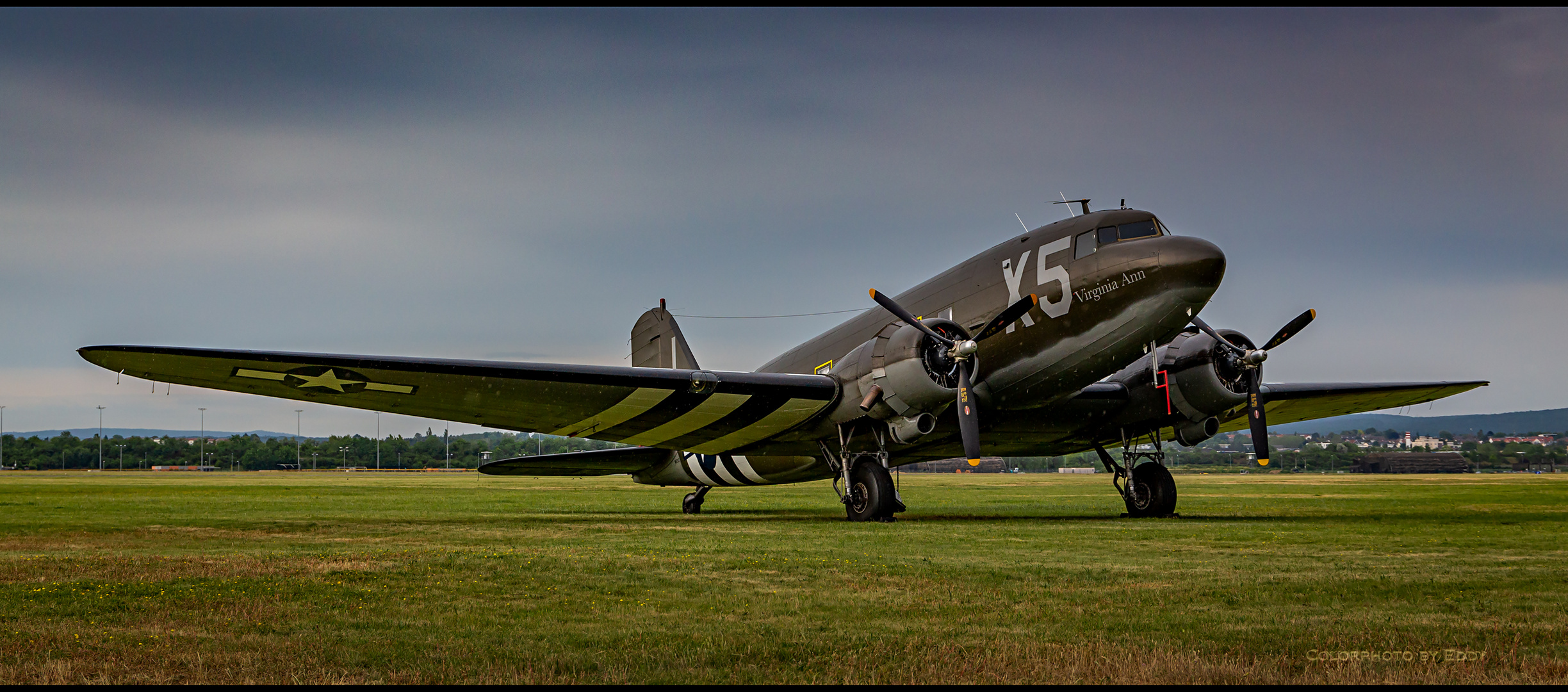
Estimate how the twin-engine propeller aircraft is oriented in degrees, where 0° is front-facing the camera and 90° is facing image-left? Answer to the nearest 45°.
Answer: approximately 315°
